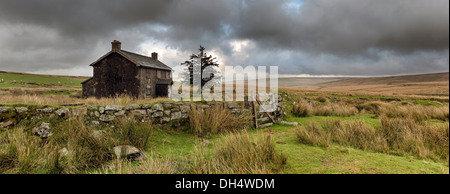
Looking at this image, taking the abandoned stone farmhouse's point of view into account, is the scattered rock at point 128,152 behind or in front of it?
in front

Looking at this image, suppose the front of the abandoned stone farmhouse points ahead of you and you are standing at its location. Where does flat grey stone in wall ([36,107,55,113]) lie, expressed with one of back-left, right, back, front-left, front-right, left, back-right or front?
front-right

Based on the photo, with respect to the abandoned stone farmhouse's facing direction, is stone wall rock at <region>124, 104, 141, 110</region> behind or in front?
in front

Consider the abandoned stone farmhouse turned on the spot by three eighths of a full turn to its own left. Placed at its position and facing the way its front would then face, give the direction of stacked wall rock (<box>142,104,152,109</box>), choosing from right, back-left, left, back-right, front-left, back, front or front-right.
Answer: back

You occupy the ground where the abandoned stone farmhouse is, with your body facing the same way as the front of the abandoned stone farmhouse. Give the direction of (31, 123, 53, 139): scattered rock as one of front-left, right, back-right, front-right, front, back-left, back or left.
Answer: front-right

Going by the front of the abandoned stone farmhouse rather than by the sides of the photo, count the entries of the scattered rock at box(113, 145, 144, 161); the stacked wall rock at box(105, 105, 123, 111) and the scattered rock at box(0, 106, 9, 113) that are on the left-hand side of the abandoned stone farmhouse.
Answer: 0

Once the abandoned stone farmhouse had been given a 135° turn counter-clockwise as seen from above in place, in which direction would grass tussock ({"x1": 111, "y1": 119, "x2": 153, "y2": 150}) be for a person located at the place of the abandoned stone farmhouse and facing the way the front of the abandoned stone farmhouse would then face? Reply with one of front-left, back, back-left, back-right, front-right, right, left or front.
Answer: back

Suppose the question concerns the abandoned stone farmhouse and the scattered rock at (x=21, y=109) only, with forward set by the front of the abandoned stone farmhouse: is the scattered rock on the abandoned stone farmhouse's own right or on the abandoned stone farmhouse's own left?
on the abandoned stone farmhouse's own right

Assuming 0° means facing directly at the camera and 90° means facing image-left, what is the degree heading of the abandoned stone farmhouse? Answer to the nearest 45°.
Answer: approximately 315°
